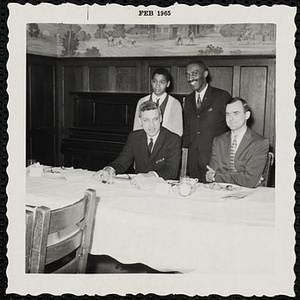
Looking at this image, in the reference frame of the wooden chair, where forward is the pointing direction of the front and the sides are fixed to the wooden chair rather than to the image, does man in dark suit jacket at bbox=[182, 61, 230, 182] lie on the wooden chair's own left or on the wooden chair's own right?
on the wooden chair's own right

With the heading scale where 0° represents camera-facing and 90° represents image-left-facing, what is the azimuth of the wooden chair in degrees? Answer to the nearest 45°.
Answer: approximately 135°

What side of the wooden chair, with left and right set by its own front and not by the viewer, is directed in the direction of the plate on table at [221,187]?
right
